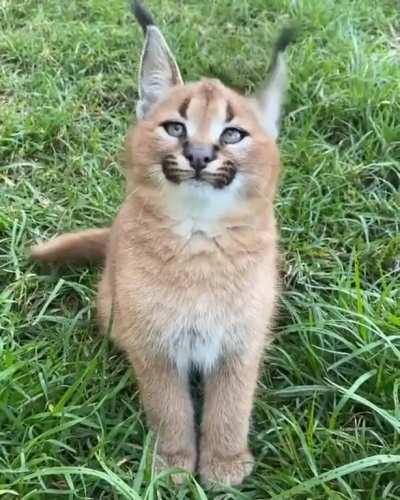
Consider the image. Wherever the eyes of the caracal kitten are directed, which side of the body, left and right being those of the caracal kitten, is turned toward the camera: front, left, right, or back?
front
